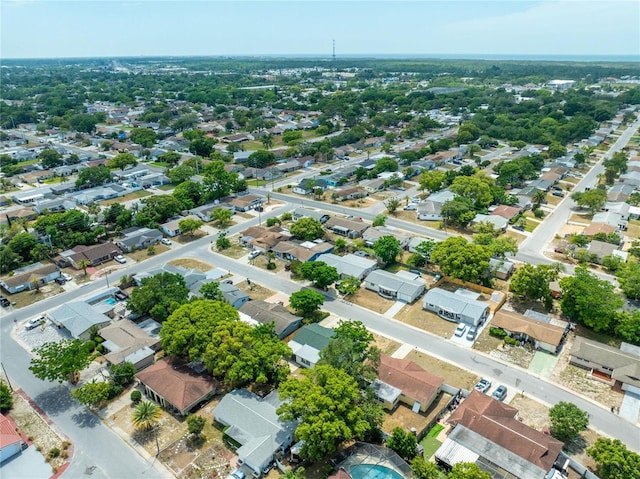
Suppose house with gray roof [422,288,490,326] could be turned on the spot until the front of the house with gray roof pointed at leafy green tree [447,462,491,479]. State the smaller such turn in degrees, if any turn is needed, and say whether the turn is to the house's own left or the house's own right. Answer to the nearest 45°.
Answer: approximately 45° to the house's own left

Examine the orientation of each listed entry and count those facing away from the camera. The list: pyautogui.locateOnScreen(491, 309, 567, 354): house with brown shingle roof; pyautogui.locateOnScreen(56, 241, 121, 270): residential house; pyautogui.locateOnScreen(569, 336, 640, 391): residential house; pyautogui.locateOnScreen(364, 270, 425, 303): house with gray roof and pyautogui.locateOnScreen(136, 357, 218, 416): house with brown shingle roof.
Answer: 0

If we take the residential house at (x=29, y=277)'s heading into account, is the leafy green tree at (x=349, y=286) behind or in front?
in front

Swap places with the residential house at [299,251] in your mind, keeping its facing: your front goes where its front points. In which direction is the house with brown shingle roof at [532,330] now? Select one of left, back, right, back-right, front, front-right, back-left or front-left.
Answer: left

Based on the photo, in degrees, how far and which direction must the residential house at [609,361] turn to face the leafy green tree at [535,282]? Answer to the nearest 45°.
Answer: approximately 90° to its right

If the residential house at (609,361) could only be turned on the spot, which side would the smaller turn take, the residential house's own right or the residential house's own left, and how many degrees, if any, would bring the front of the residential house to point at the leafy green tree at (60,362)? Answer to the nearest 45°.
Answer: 0° — it already faces it

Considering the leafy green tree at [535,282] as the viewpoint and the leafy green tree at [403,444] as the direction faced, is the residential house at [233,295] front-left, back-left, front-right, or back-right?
front-right

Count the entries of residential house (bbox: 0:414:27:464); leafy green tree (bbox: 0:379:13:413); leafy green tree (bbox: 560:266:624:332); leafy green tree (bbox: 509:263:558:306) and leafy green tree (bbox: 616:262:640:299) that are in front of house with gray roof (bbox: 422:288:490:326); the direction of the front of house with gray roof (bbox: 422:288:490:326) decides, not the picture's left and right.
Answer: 2

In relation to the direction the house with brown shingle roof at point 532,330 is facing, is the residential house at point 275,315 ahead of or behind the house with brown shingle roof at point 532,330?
ahead

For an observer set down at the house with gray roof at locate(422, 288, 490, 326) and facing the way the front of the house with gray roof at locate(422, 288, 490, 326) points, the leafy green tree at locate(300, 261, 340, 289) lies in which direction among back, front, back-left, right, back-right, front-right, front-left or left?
front-right

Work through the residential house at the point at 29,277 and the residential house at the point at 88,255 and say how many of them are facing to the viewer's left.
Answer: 0

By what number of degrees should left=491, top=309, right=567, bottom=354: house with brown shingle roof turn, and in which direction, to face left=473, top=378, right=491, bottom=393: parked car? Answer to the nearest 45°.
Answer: approximately 45° to its left

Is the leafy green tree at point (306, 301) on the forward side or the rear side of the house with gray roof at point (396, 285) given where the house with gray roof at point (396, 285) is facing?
on the forward side
